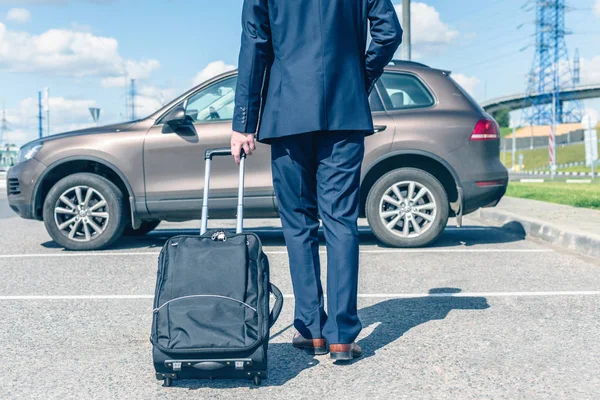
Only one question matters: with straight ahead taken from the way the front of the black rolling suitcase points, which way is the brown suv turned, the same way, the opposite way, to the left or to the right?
to the right

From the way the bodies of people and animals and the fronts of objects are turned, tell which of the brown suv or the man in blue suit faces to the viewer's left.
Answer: the brown suv

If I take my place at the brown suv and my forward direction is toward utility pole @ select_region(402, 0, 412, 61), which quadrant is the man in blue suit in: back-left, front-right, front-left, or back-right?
back-right

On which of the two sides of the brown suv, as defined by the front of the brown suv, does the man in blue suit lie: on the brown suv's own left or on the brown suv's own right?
on the brown suv's own left

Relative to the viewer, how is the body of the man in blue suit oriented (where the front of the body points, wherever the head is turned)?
away from the camera

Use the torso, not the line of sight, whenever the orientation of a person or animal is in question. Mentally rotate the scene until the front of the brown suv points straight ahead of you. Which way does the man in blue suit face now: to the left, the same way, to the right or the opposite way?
to the right

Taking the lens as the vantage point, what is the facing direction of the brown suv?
facing to the left of the viewer

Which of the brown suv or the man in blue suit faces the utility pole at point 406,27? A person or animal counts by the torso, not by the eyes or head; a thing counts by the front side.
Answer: the man in blue suit

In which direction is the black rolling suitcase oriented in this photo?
toward the camera

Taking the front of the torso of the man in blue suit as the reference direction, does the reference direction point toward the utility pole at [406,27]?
yes

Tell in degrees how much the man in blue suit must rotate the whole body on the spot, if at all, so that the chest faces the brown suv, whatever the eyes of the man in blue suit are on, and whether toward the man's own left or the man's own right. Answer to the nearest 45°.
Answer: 0° — they already face it

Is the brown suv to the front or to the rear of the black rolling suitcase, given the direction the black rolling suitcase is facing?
to the rear
